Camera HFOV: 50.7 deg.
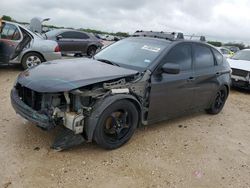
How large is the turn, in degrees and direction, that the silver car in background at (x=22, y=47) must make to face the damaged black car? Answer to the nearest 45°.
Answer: approximately 90° to its left

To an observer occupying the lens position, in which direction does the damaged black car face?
facing the viewer and to the left of the viewer

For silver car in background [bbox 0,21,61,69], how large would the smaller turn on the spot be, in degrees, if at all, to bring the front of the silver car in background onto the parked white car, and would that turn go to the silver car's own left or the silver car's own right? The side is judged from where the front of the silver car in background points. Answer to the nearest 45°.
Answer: approximately 180°

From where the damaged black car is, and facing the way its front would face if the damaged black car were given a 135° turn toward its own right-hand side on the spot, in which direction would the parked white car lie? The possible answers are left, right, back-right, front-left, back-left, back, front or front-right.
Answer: front-right

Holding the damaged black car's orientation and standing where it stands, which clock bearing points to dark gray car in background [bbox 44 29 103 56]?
The dark gray car in background is roughly at 4 o'clock from the damaged black car.

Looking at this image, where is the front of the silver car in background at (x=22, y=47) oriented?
to the viewer's left
